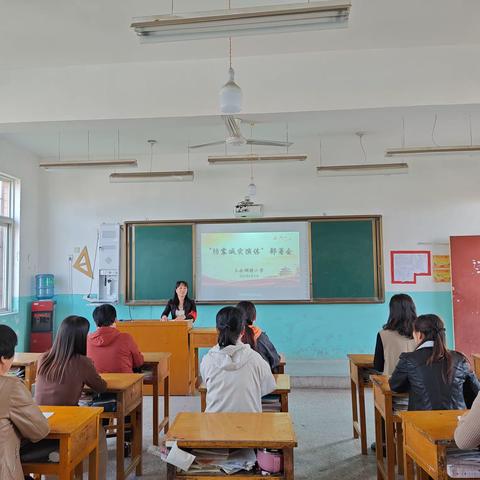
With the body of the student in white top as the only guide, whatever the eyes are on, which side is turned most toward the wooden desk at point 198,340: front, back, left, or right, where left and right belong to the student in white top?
front

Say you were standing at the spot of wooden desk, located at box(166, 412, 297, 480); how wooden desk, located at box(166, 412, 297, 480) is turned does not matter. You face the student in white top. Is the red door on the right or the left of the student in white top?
right

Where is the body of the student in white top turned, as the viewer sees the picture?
away from the camera

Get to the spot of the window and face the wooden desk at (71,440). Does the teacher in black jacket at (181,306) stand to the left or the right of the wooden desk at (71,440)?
left

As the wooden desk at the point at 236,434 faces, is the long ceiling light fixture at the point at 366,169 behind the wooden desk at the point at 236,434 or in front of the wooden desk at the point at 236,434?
behind

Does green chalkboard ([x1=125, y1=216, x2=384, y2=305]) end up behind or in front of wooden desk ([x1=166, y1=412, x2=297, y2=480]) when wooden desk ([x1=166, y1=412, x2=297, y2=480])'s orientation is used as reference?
behind

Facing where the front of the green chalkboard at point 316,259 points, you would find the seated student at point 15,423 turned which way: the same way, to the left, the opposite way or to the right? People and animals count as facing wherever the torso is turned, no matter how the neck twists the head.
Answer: the opposite way

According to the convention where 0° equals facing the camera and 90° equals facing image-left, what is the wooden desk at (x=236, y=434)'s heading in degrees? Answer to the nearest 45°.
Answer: approximately 0°

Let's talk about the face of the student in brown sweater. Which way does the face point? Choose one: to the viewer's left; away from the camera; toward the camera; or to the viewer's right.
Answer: away from the camera

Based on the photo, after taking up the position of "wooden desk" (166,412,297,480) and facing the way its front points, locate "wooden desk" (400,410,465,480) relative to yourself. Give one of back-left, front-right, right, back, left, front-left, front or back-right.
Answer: left
